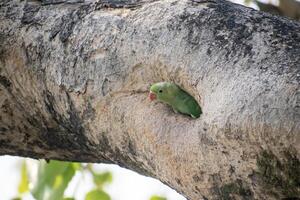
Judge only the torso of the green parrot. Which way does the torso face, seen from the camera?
to the viewer's left
